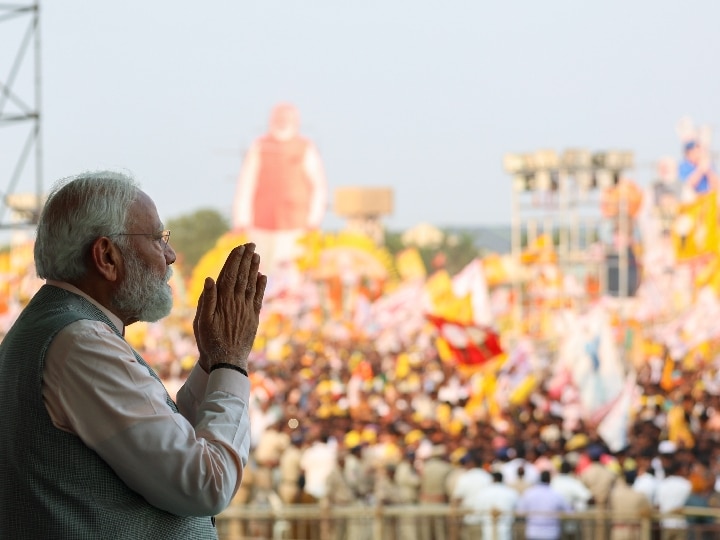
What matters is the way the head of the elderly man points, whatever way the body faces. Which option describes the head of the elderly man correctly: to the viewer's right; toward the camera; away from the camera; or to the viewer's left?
to the viewer's right

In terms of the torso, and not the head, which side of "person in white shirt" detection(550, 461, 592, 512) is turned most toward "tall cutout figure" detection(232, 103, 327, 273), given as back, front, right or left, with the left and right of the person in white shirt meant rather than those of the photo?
front

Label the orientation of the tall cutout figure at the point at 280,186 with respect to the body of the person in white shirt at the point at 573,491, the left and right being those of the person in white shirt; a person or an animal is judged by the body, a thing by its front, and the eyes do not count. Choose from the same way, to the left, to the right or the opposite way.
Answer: the opposite way

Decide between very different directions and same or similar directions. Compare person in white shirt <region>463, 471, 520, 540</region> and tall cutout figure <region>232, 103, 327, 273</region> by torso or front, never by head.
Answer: very different directions

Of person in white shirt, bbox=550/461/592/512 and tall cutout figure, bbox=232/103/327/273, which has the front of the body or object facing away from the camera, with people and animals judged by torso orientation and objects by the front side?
the person in white shirt

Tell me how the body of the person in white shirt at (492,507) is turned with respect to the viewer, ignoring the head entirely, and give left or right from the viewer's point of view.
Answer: facing away from the viewer

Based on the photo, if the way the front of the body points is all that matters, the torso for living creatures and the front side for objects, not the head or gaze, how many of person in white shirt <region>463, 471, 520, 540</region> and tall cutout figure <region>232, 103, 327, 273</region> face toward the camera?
1

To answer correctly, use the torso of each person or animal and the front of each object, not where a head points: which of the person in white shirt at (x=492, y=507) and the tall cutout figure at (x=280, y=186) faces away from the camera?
the person in white shirt

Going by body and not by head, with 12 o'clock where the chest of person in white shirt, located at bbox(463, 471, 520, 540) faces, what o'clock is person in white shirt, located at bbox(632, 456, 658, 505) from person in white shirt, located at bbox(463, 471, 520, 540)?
person in white shirt, located at bbox(632, 456, 658, 505) is roughly at 3 o'clock from person in white shirt, located at bbox(463, 471, 520, 540).

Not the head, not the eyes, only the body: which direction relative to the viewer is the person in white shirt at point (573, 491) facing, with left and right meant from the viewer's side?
facing away from the viewer

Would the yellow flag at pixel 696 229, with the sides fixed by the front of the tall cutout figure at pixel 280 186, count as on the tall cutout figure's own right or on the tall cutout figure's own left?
on the tall cutout figure's own left

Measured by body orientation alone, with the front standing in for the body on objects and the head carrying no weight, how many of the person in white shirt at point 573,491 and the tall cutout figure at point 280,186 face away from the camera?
1

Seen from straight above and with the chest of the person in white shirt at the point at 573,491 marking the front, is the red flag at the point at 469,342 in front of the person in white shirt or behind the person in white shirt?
in front

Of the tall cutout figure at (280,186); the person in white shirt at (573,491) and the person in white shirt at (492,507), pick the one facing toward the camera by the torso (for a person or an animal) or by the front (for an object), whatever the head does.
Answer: the tall cutout figure

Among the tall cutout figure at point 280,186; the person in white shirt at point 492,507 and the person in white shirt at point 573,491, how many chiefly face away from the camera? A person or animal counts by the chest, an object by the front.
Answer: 2

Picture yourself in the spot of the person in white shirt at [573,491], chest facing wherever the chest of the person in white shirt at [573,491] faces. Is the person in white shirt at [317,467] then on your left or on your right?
on your left
